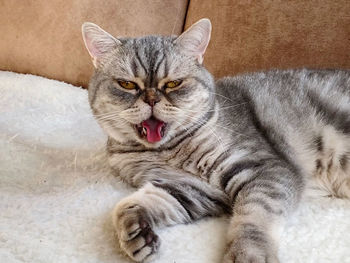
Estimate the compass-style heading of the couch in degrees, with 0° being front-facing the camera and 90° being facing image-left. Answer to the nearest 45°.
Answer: approximately 0°

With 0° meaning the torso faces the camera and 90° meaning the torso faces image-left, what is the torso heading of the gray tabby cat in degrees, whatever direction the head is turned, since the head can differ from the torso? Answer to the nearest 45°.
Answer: approximately 45°
